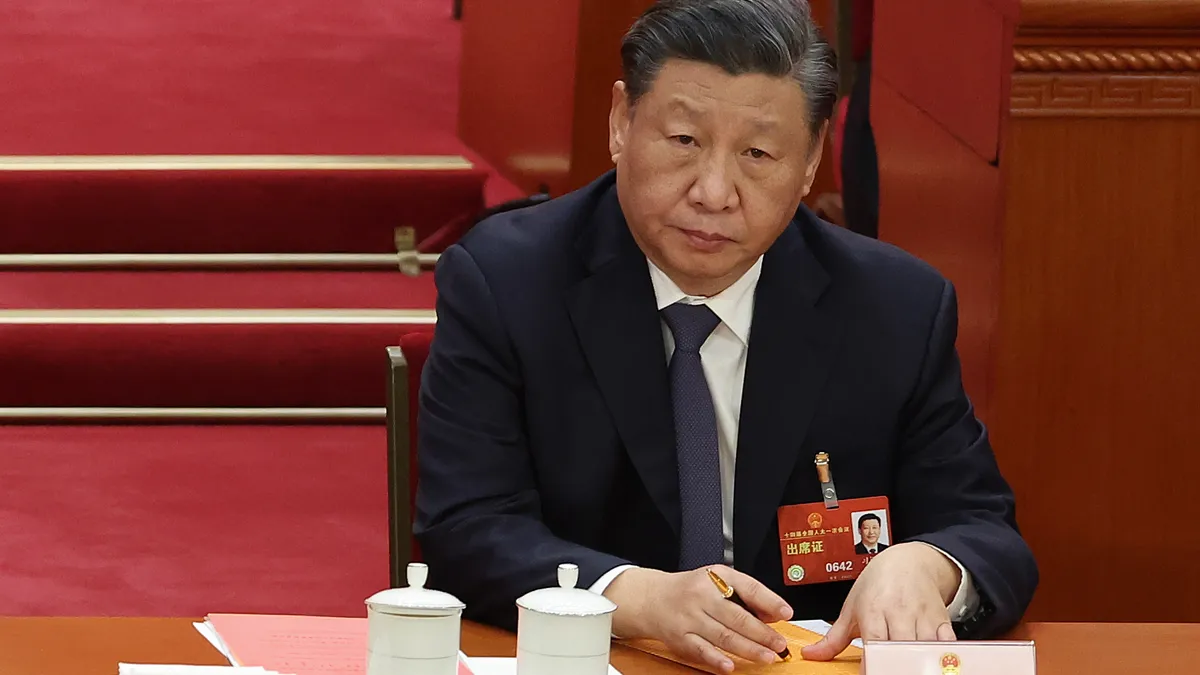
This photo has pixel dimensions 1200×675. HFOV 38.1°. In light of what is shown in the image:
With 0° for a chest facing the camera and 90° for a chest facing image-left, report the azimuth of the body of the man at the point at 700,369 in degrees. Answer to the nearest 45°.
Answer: approximately 0°

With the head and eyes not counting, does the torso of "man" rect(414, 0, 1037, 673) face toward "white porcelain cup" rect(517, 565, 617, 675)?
yes

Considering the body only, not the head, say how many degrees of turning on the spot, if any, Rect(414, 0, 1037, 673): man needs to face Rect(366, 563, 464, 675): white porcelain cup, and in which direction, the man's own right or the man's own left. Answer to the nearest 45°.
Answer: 0° — they already face it
